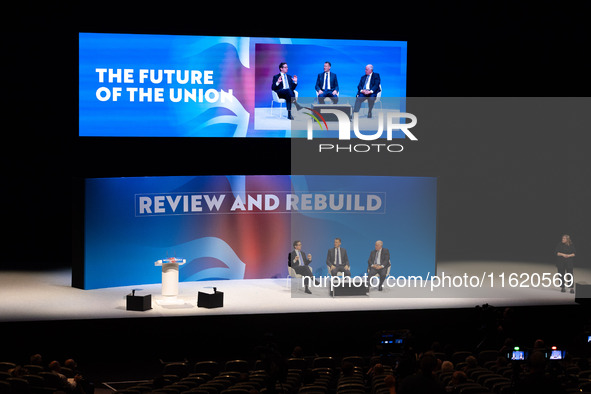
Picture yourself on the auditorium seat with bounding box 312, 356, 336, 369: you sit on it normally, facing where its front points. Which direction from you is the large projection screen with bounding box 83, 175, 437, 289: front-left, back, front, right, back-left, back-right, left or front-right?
front

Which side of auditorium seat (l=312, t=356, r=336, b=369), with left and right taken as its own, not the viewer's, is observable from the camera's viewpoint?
back

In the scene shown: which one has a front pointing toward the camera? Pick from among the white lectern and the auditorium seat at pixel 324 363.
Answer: the white lectern

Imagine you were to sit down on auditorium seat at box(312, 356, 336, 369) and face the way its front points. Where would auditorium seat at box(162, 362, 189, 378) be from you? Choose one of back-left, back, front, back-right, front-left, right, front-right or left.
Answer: left

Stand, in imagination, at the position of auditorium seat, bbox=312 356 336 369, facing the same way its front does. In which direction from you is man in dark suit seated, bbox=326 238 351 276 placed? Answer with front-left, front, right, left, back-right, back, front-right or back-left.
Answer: front

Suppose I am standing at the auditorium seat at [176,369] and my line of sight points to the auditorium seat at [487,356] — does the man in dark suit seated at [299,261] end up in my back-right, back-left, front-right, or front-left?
front-left

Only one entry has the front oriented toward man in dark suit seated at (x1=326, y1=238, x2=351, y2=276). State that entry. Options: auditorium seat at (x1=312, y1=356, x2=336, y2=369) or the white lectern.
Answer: the auditorium seat

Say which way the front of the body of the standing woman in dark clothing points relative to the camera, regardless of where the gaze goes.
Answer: toward the camera

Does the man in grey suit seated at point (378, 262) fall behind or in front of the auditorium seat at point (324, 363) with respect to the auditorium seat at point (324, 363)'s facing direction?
in front

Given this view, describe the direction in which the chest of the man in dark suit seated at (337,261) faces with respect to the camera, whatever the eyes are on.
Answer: toward the camera

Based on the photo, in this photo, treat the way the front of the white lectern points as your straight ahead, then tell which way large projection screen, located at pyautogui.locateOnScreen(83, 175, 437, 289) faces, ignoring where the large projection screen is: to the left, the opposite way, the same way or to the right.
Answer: the same way

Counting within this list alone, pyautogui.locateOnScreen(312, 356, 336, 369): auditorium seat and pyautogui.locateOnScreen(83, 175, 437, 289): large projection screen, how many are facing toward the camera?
1
